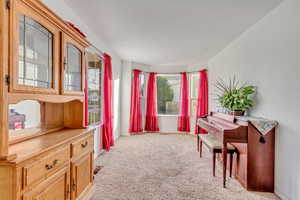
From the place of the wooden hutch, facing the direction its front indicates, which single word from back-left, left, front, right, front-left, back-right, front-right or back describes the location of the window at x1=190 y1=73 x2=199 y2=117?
left

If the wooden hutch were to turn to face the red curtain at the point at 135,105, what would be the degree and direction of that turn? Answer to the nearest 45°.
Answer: approximately 90° to its left

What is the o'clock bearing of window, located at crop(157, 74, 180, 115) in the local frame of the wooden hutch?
The window is roughly at 9 o'clock from the wooden hutch.

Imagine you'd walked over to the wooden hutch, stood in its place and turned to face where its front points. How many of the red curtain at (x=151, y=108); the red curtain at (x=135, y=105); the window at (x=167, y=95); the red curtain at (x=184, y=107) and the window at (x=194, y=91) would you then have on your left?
5

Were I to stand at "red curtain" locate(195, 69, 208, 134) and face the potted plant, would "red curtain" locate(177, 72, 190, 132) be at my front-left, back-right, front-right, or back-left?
back-right

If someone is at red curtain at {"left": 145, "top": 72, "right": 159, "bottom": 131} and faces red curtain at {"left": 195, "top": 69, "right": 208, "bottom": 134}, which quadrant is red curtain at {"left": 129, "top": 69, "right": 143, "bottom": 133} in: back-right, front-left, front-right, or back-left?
back-right

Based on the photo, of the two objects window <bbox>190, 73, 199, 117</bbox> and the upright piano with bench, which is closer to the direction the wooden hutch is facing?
the upright piano with bench

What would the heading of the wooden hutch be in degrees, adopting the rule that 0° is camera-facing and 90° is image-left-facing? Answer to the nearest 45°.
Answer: approximately 315°

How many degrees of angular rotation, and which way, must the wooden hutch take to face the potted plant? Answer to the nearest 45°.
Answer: approximately 45° to its left

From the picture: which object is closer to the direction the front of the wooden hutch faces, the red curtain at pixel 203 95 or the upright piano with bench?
the upright piano with bench

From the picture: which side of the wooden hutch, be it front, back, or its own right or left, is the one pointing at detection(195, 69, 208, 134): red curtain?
left

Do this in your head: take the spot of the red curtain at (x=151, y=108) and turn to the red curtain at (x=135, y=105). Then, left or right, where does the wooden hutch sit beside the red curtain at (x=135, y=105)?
left
